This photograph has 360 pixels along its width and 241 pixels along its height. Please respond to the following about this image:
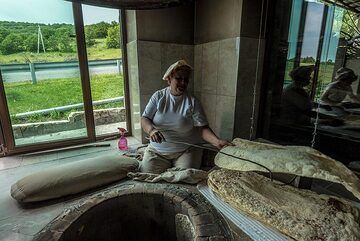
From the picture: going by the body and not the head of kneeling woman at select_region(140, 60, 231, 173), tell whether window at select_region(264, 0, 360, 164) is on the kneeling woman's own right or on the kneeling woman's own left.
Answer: on the kneeling woman's own left

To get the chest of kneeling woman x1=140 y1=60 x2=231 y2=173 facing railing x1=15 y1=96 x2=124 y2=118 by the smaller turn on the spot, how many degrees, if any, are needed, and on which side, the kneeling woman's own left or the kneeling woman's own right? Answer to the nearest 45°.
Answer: approximately 135° to the kneeling woman's own right

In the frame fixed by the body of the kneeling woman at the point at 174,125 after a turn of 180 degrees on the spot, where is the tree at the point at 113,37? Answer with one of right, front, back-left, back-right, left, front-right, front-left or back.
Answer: front-left

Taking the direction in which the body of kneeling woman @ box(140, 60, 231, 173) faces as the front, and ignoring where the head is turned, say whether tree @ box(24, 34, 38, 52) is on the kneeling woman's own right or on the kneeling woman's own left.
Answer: on the kneeling woman's own right

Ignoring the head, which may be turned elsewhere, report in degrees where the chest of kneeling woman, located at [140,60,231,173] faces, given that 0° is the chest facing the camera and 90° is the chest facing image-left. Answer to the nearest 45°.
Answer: approximately 0°

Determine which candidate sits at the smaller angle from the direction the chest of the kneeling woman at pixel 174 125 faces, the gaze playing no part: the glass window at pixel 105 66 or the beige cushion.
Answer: the beige cushion
